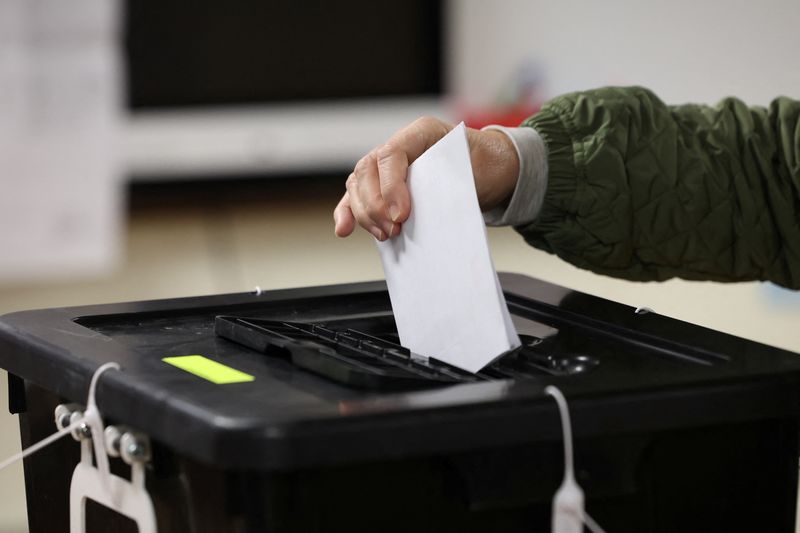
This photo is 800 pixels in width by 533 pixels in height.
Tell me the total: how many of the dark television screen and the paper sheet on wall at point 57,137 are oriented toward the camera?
2

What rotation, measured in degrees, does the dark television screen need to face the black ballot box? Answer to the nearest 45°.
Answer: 0° — it already faces it

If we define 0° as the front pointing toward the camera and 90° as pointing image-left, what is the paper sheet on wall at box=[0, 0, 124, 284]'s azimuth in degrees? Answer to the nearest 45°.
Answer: approximately 0°

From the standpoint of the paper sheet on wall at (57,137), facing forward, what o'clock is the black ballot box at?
The black ballot box is roughly at 12 o'clock from the paper sheet on wall.

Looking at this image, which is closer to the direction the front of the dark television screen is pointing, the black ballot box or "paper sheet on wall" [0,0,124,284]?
the black ballot box

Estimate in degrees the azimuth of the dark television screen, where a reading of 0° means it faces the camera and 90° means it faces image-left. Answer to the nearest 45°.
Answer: approximately 0°

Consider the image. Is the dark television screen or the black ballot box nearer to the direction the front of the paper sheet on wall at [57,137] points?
the black ballot box

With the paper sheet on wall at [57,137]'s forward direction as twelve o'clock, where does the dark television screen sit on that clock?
The dark television screen is roughly at 8 o'clock from the paper sheet on wall.
